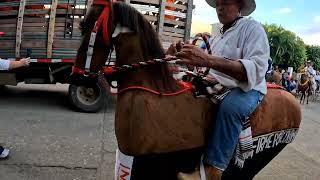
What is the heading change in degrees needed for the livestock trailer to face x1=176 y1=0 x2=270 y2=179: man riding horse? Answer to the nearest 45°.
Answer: approximately 90° to its left

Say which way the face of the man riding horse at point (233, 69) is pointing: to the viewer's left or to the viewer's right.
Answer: to the viewer's left

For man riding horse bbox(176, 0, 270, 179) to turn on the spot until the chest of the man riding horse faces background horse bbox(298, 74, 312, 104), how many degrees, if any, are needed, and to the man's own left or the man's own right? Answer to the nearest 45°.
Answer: approximately 135° to the man's own right

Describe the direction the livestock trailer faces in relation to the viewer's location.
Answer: facing to the left of the viewer

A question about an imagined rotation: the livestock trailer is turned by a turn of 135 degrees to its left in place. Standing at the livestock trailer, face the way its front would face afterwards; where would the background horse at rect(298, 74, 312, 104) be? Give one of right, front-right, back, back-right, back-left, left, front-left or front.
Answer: left

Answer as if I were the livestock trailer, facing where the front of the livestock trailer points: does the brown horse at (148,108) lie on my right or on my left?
on my left

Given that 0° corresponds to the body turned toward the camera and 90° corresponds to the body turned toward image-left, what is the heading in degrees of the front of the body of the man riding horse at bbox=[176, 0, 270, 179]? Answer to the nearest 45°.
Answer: approximately 45°
